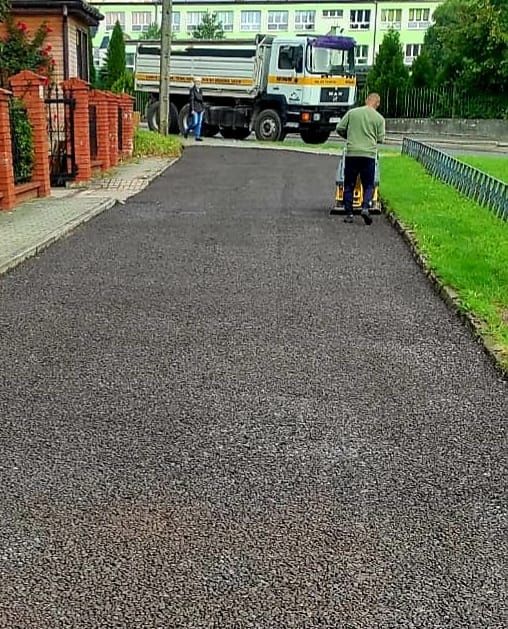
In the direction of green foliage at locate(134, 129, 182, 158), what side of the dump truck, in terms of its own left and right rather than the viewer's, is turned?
right

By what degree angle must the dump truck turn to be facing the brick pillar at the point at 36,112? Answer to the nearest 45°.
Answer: approximately 45° to its right

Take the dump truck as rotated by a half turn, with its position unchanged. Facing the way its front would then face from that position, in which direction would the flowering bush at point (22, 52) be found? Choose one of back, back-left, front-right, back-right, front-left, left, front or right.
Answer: left

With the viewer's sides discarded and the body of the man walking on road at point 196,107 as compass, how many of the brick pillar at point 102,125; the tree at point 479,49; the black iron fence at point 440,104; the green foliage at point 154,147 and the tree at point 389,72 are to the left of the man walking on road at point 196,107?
3

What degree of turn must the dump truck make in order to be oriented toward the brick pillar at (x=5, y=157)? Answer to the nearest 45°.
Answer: approximately 45° to its right

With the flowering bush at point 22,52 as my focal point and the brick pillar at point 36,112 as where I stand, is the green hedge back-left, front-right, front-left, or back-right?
back-left

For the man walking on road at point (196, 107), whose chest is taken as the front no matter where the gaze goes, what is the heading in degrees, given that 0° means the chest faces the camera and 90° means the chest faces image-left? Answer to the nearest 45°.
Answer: approximately 315°

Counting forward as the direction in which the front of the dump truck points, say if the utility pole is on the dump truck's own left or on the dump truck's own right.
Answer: on the dump truck's own right

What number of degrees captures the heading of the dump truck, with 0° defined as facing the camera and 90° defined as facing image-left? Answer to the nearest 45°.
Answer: approximately 315°

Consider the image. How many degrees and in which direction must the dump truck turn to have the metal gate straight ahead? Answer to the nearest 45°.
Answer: approximately 45° to its right
